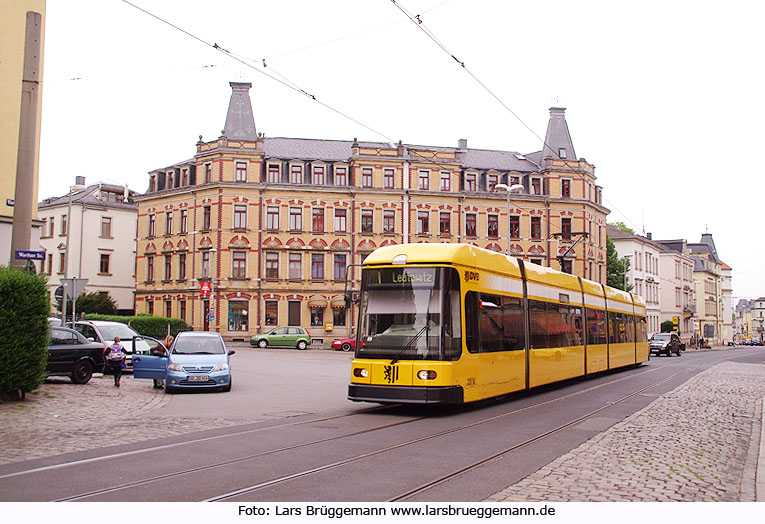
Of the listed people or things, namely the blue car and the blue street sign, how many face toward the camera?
2

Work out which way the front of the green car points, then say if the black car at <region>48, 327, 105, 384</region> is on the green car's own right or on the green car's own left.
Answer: on the green car's own left

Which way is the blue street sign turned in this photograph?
toward the camera

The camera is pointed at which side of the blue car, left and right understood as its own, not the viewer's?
front

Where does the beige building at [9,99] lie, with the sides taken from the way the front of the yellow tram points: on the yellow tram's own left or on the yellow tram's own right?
on the yellow tram's own right

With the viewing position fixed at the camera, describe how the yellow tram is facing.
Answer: facing the viewer and to the left of the viewer

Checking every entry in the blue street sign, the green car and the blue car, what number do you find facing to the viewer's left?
1

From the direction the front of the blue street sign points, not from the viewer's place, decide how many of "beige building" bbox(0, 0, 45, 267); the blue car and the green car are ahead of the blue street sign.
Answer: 0

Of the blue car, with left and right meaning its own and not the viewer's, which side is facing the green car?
back

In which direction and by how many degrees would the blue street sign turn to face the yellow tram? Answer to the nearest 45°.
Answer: approximately 45° to its left

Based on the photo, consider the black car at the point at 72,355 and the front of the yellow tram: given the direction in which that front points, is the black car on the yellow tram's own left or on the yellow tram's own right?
on the yellow tram's own right

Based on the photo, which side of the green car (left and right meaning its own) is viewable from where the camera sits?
left

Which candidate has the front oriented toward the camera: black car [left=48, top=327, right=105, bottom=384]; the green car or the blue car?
the blue car

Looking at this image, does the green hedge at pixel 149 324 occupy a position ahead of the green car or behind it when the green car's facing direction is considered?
ahead

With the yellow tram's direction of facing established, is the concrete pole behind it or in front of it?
in front

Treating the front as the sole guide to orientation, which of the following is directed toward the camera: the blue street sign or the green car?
the blue street sign

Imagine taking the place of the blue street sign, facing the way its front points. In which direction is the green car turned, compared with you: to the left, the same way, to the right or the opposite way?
to the right
